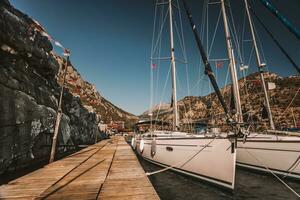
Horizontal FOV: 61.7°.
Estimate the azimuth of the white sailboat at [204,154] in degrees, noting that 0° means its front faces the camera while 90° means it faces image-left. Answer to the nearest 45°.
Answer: approximately 315°

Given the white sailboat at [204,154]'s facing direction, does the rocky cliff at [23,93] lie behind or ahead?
behind
